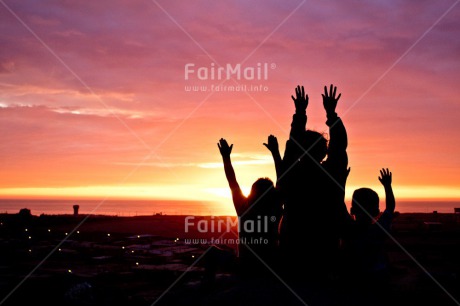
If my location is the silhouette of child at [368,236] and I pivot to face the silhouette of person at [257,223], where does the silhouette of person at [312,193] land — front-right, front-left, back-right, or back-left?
front-left

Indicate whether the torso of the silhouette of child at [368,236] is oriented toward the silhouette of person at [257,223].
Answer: no

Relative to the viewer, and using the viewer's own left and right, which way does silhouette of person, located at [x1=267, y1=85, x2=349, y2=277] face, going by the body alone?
facing away from the viewer

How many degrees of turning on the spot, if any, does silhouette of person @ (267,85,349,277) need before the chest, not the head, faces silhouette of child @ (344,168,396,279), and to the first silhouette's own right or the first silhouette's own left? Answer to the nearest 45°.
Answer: approximately 45° to the first silhouette's own right

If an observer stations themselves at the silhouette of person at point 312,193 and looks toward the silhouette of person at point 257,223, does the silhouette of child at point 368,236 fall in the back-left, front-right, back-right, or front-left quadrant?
back-right

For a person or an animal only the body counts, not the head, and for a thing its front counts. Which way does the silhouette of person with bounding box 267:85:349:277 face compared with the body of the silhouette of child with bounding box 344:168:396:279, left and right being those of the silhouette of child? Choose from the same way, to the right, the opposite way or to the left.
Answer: the same way

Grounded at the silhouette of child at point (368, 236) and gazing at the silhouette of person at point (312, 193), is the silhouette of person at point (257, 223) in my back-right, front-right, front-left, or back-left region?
front-right

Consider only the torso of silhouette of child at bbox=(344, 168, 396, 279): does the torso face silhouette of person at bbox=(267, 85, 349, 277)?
no

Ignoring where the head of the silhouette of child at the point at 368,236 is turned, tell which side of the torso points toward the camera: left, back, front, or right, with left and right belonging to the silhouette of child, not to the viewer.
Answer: back

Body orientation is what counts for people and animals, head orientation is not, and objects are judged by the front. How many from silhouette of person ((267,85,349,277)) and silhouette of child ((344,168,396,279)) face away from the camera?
2

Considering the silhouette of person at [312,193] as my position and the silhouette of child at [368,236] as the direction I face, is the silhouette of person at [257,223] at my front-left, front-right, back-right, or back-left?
back-left

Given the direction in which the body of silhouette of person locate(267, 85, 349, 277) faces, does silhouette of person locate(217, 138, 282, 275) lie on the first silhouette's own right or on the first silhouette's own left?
on the first silhouette's own left

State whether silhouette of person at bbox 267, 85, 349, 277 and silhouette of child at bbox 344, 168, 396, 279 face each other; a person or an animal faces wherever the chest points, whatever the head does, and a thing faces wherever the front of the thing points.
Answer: no
